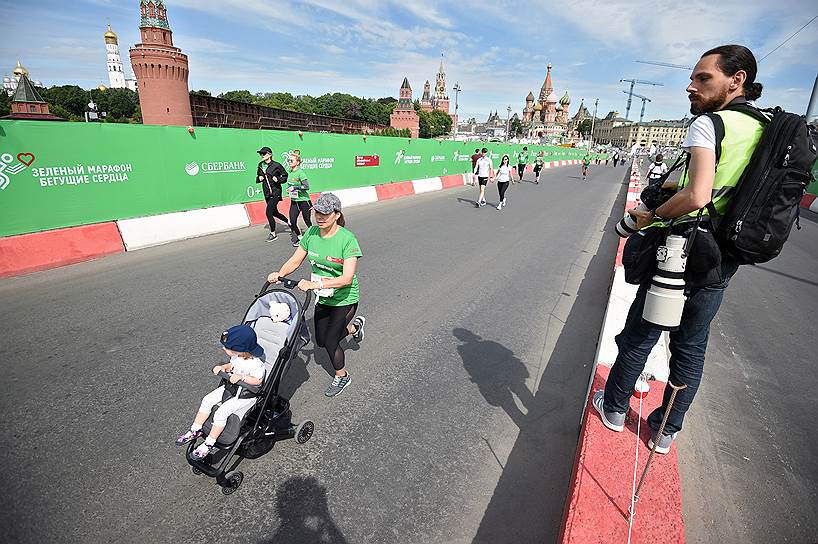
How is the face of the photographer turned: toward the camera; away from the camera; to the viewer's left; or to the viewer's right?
to the viewer's left

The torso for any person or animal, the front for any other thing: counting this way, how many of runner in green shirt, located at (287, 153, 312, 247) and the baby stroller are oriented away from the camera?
0

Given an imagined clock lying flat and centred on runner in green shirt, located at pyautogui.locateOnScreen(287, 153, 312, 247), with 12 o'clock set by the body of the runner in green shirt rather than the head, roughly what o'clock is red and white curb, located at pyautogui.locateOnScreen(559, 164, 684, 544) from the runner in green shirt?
The red and white curb is roughly at 10 o'clock from the runner in green shirt.

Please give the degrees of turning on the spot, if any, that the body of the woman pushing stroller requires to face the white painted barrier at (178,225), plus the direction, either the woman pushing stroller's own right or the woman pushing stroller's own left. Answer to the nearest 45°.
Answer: approximately 90° to the woman pushing stroller's own right

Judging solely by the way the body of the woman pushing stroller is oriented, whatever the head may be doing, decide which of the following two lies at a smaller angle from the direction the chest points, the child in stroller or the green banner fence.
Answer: the child in stroller

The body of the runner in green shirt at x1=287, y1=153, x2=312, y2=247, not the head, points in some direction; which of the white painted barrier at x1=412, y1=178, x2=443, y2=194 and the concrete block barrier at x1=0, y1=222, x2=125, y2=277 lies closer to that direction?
the concrete block barrier

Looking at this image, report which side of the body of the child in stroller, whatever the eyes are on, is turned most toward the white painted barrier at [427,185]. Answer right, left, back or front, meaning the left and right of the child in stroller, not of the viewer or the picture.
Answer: back

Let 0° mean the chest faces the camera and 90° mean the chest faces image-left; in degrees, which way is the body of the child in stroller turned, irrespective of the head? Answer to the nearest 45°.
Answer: approximately 45°

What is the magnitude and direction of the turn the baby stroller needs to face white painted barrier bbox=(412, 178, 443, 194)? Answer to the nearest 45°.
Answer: approximately 180°

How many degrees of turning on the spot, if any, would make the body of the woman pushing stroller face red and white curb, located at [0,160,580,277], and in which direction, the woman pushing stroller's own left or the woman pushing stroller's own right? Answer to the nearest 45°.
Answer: approximately 90° to the woman pushing stroller's own right

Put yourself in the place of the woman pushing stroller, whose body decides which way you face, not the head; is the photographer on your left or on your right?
on your left

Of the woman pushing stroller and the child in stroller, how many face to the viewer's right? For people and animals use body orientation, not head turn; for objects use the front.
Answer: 0
